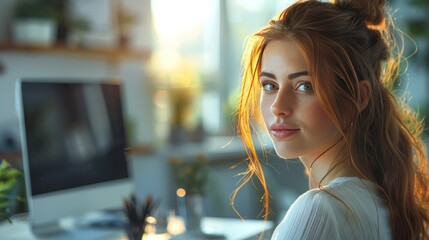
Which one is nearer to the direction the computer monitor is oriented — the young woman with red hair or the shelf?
the young woman with red hair

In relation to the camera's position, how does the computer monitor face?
facing the viewer and to the right of the viewer

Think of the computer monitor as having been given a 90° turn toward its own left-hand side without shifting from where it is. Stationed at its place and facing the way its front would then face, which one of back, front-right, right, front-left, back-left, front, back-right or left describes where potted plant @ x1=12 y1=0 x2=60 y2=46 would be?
front-left

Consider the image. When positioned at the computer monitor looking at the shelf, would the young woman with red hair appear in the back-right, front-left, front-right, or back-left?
back-right

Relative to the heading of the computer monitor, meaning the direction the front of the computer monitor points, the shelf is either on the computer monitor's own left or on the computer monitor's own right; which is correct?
on the computer monitor's own left

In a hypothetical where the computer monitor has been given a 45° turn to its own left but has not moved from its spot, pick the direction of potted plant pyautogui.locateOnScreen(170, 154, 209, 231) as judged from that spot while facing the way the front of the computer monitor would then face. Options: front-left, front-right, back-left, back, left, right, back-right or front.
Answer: front

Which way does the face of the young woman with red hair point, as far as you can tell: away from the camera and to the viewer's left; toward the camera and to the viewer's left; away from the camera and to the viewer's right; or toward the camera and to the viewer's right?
toward the camera and to the viewer's left
